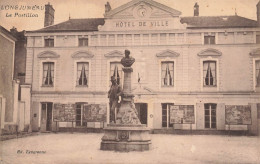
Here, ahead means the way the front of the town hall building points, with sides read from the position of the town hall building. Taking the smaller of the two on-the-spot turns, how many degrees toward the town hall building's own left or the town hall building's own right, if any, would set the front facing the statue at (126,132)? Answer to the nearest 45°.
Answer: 0° — it already faces it

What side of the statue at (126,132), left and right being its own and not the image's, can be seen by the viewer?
front

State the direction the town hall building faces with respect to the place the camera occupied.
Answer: facing the viewer

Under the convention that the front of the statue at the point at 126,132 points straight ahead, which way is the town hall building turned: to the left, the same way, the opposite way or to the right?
the same way

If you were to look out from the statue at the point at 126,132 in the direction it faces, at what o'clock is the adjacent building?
The adjacent building is roughly at 4 o'clock from the statue.

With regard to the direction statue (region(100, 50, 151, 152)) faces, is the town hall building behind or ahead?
behind

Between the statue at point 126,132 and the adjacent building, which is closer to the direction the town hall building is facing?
the statue

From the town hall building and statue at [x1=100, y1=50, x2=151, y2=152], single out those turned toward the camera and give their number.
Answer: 2
